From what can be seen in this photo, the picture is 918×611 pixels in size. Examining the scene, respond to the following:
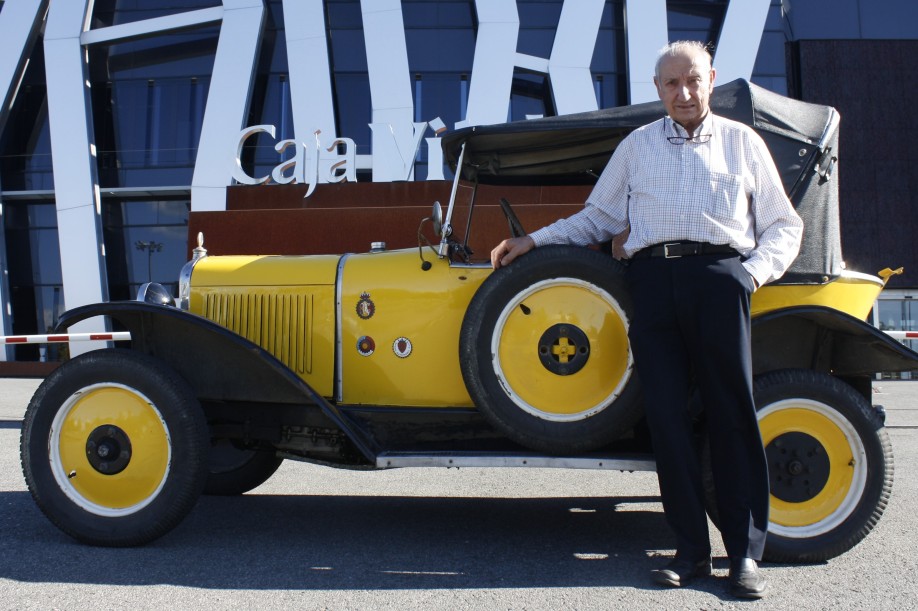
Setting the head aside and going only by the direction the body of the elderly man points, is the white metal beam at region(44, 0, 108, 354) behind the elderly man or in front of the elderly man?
behind

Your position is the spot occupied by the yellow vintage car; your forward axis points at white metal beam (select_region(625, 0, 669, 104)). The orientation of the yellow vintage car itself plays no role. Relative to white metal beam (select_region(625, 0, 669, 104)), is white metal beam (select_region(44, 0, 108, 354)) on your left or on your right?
left

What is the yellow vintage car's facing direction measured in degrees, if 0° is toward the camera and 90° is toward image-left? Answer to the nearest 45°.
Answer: approximately 90°

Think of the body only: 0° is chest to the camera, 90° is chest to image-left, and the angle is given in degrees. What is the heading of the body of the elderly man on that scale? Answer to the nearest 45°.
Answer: approximately 0°

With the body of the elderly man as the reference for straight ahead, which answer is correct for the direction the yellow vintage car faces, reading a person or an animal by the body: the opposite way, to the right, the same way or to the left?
to the right

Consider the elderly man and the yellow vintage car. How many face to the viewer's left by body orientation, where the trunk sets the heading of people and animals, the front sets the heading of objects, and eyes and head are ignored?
1

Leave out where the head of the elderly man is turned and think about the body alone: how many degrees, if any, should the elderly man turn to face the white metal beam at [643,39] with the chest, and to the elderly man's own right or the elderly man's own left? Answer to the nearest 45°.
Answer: approximately 180°

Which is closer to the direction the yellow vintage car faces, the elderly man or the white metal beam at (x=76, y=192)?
the white metal beam

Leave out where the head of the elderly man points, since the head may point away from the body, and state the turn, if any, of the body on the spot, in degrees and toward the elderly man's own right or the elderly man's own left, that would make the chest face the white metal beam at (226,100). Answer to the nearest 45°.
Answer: approximately 135° to the elderly man's own right

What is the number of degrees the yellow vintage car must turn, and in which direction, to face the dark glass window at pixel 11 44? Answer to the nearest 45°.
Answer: approximately 45° to its right
